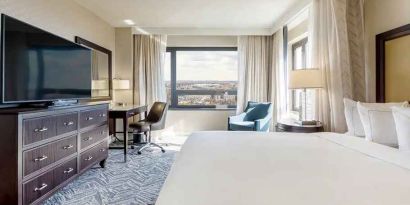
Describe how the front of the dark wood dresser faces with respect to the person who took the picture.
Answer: facing the viewer and to the right of the viewer

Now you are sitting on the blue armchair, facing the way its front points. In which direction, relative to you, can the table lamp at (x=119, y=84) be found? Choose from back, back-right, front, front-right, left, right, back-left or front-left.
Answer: front-right

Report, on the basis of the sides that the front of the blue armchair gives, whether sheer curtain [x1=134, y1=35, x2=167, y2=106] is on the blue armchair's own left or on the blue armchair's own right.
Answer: on the blue armchair's own right

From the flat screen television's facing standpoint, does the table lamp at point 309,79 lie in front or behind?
in front

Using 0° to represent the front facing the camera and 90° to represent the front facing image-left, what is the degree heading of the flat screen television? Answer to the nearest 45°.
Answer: approximately 315°

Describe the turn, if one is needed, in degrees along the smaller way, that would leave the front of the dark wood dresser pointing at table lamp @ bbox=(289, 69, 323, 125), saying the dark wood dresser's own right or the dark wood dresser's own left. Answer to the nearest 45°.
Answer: approximately 45° to the dark wood dresser's own left

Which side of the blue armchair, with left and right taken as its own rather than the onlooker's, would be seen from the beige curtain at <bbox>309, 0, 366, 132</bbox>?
left

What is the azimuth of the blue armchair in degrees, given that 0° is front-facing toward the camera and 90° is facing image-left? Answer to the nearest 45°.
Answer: approximately 45°

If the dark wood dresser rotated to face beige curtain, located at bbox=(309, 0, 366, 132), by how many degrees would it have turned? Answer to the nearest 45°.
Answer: approximately 45° to its left

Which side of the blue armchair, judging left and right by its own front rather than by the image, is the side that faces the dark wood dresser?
front

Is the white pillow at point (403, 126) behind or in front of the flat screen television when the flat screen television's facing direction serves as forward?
in front

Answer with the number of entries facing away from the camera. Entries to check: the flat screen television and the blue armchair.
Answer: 0
